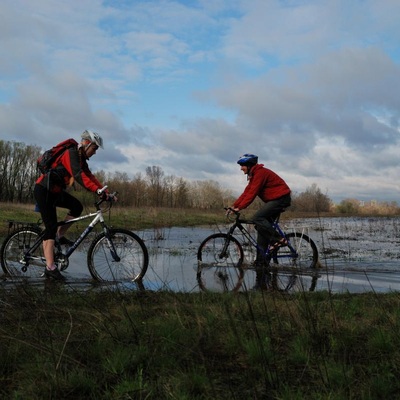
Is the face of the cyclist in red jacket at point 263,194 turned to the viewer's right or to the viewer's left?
to the viewer's left

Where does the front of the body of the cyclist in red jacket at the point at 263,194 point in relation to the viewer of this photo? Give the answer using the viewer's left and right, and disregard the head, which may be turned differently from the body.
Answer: facing to the left of the viewer

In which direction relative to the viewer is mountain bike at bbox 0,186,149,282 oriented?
to the viewer's right

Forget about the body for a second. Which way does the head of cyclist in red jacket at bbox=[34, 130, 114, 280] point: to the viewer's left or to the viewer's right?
to the viewer's right

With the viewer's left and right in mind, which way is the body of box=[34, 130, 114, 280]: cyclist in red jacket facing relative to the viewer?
facing to the right of the viewer

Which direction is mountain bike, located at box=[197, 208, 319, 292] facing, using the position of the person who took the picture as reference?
facing to the left of the viewer
